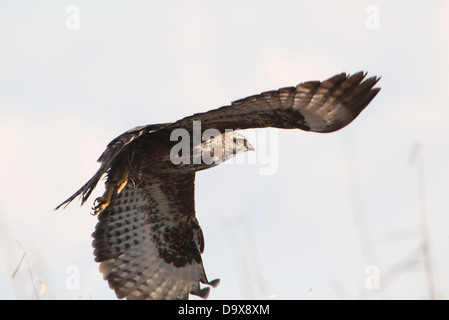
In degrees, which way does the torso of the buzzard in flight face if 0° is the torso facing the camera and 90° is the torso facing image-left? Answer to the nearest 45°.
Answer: approximately 270°
